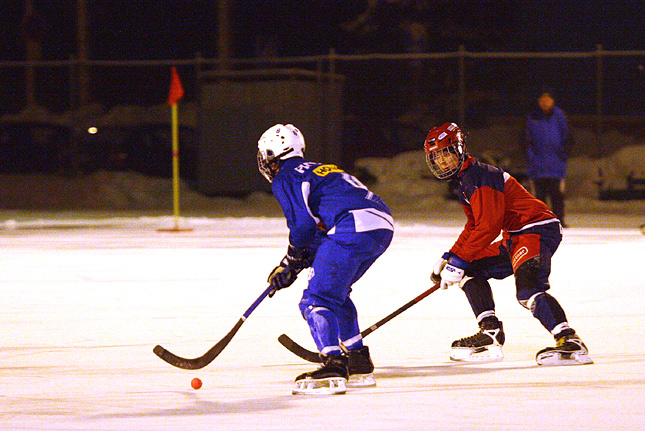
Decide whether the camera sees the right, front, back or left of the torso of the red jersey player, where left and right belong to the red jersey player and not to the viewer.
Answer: left

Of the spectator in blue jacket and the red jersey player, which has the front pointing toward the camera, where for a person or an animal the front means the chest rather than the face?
the spectator in blue jacket

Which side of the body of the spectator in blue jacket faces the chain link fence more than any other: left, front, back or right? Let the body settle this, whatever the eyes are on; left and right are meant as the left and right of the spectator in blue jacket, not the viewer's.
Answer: back

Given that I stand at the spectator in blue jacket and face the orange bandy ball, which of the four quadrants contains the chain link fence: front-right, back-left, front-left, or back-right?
back-right

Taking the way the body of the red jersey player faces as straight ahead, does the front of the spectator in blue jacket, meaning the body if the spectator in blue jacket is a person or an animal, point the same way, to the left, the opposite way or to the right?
to the left

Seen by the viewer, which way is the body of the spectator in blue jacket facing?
toward the camera

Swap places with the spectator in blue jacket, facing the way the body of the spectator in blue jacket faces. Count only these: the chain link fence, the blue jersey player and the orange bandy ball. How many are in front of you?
2

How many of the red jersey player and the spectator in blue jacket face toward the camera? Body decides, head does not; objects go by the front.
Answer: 1

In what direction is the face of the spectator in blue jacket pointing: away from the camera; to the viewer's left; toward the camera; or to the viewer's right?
toward the camera

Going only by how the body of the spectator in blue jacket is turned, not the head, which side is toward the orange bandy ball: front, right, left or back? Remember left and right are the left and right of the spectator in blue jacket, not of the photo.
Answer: front

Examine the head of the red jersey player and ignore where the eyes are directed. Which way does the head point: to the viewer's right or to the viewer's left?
to the viewer's left

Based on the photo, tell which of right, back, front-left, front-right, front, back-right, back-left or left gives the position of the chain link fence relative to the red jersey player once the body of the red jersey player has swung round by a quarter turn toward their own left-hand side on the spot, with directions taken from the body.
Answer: back

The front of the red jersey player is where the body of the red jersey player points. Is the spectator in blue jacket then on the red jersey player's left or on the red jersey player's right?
on the red jersey player's right

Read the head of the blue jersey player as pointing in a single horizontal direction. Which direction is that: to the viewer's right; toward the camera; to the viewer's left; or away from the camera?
to the viewer's left
